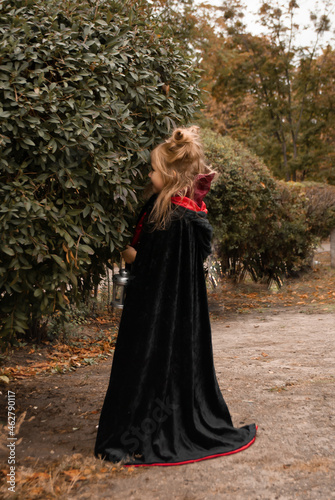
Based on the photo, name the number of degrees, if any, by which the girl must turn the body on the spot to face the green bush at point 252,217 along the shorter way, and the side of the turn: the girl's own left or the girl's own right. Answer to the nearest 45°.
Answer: approximately 45° to the girl's own right

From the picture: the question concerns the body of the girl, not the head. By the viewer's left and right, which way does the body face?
facing away from the viewer and to the left of the viewer

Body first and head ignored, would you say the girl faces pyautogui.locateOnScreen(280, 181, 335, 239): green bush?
no
